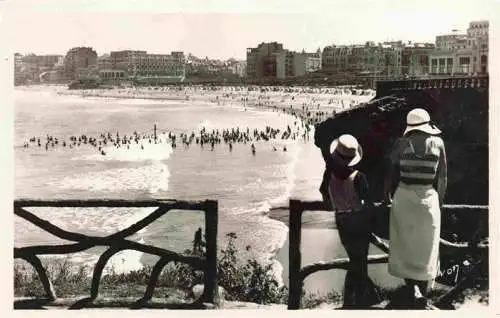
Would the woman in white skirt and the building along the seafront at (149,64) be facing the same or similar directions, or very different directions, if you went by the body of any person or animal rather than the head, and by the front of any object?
very different directions

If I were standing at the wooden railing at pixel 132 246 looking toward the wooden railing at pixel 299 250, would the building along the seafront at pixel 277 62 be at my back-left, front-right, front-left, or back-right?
front-left

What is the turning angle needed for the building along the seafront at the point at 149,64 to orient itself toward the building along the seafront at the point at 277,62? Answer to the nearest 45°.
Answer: approximately 90° to its left

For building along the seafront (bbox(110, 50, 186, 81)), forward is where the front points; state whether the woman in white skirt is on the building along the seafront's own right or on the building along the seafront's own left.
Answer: on the building along the seafront's own left

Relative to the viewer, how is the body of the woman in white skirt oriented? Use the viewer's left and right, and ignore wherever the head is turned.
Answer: facing away from the viewer

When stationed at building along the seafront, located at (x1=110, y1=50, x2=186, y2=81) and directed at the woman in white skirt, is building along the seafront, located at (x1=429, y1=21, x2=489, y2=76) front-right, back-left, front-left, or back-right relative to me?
front-left

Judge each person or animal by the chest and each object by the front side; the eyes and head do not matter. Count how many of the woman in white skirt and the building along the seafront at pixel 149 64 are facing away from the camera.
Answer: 1

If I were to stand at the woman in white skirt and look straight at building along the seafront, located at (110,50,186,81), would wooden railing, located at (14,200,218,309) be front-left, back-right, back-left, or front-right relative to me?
front-left

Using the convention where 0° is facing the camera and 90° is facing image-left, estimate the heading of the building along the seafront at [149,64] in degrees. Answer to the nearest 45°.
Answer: approximately 0°

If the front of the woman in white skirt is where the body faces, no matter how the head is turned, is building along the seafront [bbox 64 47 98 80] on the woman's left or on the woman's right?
on the woman's left
